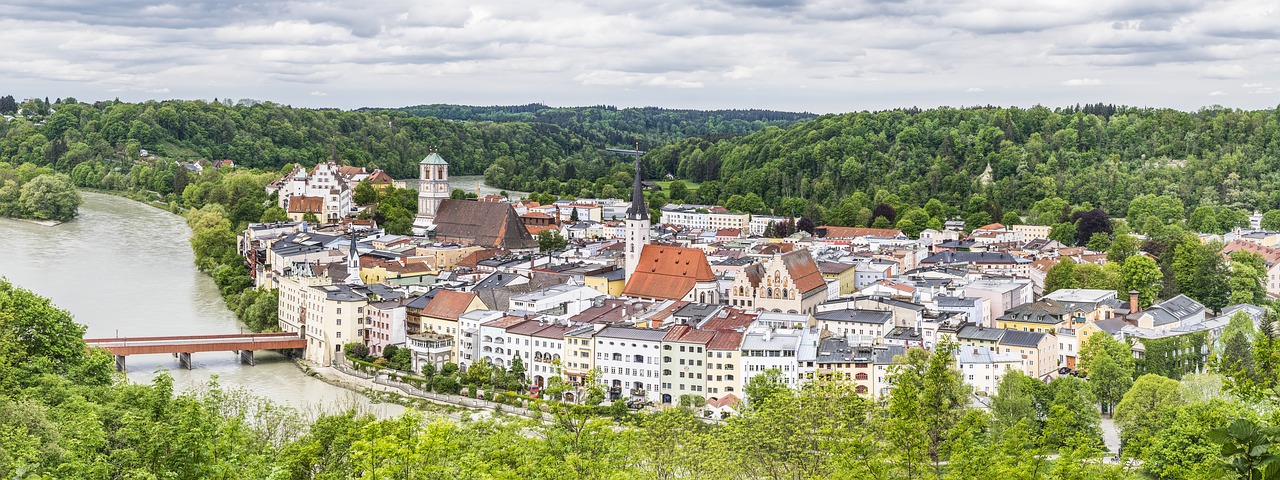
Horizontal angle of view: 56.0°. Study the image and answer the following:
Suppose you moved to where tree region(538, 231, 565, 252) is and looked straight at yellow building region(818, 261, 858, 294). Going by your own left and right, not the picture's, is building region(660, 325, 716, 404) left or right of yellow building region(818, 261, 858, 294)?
right

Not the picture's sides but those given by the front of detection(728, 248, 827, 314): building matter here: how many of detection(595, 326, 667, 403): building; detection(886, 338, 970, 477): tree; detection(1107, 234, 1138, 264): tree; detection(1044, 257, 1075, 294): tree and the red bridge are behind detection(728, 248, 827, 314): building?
2

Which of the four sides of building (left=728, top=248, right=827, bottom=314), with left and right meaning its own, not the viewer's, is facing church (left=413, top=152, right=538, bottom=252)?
right

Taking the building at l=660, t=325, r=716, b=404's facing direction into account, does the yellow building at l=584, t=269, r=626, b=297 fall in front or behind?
behind

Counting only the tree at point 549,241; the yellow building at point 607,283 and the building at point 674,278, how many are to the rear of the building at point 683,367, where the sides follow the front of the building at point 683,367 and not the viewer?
3

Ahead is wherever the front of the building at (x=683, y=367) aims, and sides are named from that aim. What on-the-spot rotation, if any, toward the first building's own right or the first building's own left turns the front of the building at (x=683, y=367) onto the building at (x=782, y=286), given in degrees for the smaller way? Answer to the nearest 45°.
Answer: approximately 180°

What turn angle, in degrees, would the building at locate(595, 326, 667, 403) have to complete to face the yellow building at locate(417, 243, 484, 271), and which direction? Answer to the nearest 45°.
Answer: approximately 180°

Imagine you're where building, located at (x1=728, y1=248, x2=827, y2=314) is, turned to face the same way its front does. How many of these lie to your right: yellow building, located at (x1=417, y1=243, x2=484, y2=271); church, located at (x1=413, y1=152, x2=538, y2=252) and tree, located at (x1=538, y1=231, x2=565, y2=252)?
3

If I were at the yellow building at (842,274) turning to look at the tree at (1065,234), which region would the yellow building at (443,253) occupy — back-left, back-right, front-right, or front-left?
back-left

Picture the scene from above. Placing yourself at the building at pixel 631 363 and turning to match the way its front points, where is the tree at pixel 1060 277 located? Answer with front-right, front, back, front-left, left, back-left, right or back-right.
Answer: back-left

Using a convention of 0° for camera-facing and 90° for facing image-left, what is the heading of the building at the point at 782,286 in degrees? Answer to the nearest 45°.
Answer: approximately 45°

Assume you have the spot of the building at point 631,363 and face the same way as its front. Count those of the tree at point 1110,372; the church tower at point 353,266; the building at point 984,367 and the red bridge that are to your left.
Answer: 2

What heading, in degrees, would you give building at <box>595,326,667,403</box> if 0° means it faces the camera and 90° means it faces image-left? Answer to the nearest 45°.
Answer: approximately 0°
